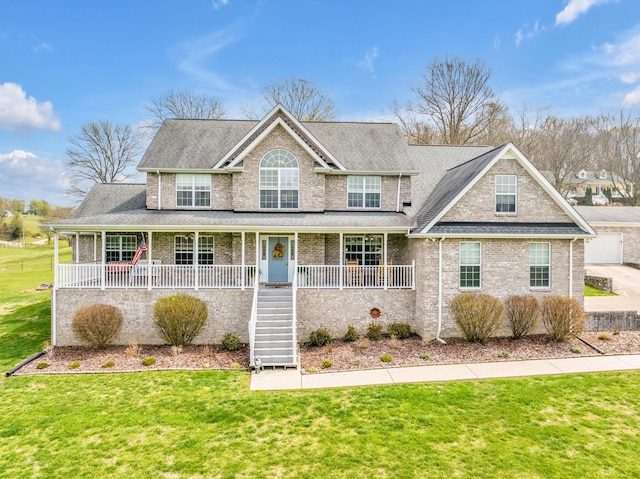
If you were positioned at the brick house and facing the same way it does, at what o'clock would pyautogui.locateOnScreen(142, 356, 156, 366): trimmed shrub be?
The trimmed shrub is roughly at 2 o'clock from the brick house.

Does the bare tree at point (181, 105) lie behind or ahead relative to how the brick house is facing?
behind

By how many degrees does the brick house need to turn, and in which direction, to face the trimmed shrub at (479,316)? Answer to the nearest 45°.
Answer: approximately 90° to its left

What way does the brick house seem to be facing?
toward the camera

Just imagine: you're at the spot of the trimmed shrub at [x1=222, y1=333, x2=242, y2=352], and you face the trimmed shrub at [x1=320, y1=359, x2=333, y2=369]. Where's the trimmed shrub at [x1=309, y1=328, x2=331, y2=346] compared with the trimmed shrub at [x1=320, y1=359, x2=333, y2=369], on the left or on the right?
left

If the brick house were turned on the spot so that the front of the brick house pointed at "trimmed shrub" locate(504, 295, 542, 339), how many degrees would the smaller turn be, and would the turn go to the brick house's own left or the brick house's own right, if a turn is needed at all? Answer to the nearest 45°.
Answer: approximately 90° to the brick house's own left
